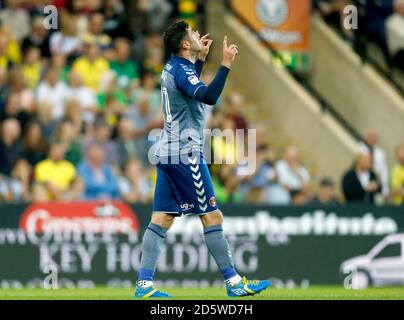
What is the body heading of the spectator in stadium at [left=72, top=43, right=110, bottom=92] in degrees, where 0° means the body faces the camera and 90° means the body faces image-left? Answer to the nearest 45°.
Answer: approximately 0°

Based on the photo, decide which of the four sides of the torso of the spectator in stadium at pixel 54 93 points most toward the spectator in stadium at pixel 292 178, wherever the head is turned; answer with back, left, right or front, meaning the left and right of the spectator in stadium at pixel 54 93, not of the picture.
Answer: left

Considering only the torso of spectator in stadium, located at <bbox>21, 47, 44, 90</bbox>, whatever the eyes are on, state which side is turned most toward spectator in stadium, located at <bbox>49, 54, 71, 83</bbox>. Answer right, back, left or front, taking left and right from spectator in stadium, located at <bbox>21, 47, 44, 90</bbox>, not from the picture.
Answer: left
